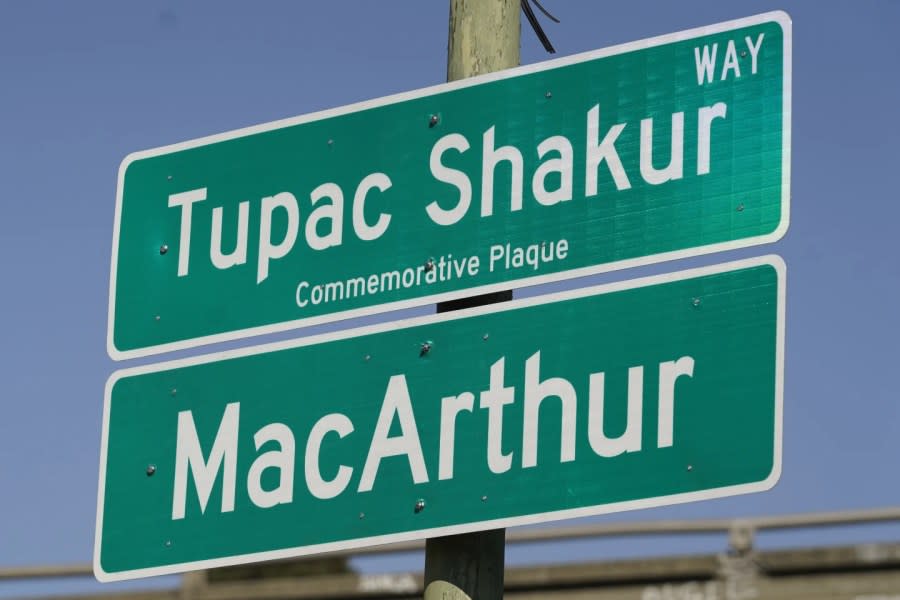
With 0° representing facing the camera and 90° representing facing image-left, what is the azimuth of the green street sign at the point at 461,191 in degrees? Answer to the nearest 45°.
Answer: approximately 45°

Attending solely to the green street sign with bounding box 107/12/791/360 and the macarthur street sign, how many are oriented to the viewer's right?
0

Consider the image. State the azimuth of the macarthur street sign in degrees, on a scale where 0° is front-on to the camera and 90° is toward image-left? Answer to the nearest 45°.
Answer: approximately 45°
